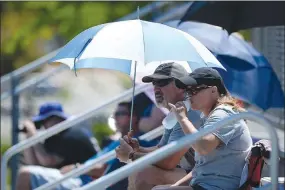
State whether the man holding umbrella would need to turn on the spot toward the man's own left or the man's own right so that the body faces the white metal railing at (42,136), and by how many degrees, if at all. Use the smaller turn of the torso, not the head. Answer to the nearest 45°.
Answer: approximately 45° to the man's own right

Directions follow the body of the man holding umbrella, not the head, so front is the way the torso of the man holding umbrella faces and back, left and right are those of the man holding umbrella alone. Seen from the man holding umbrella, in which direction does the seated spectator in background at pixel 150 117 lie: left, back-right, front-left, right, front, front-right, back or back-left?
right

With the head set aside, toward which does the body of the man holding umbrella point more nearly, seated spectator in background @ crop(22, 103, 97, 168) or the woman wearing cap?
the seated spectator in background

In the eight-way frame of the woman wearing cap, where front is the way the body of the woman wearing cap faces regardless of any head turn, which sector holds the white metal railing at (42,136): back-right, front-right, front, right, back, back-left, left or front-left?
front-right

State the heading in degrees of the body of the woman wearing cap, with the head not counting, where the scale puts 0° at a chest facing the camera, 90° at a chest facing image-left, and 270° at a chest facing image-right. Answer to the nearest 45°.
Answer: approximately 90°

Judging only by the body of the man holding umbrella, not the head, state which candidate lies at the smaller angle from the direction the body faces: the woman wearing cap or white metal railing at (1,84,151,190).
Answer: the white metal railing

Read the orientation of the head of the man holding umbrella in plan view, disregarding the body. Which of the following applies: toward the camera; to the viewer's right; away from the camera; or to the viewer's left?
to the viewer's left

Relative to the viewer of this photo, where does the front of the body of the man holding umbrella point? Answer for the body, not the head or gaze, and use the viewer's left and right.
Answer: facing to the left of the viewer
